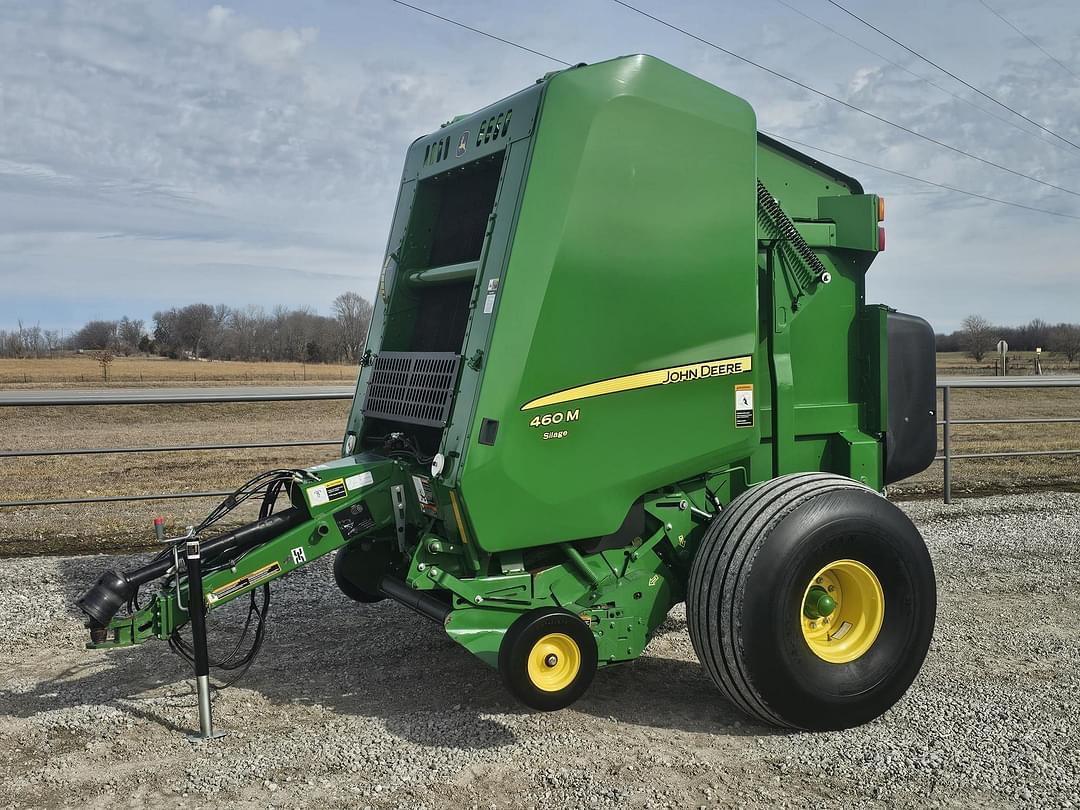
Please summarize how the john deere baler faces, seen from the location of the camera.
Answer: facing the viewer and to the left of the viewer
